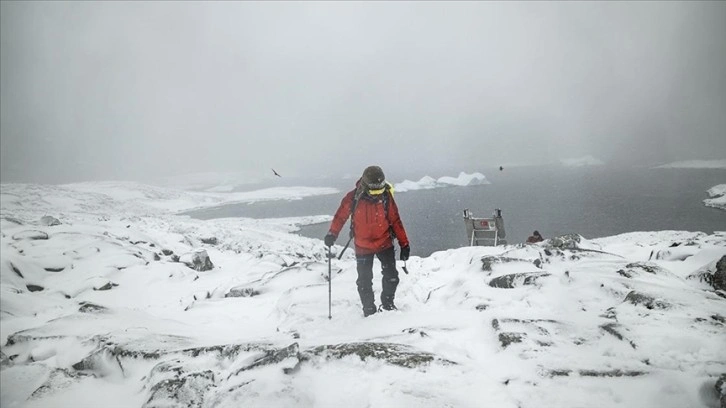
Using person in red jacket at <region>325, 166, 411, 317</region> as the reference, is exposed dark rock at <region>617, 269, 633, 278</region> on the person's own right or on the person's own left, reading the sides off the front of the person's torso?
on the person's own left

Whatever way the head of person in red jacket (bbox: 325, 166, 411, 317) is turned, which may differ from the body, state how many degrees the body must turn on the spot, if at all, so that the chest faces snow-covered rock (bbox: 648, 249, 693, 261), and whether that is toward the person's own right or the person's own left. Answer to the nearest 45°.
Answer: approximately 90° to the person's own left

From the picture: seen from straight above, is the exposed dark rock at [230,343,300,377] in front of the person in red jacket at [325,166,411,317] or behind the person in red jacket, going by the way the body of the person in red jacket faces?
in front

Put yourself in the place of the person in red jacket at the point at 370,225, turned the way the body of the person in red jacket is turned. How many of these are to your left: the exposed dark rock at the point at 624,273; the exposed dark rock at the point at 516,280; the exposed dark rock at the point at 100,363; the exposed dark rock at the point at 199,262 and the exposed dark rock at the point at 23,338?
2

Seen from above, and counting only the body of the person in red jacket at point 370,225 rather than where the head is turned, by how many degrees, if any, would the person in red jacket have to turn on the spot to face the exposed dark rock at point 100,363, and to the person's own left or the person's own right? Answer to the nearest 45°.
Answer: approximately 45° to the person's own right

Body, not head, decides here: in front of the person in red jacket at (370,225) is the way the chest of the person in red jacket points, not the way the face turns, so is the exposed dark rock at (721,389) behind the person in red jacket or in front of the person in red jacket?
in front

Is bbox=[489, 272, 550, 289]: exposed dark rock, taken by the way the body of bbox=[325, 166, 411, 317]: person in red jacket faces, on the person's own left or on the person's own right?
on the person's own left

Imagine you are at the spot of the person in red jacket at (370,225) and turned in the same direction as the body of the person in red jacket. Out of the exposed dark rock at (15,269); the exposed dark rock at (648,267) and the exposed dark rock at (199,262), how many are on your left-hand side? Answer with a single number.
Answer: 1

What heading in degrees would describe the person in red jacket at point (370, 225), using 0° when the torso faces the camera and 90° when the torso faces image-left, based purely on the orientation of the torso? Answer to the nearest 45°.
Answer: approximately 0°

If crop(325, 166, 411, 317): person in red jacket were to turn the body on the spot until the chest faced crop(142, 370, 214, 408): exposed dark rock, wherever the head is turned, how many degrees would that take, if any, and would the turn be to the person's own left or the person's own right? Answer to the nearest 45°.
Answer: approximately 45° to the person's own right
